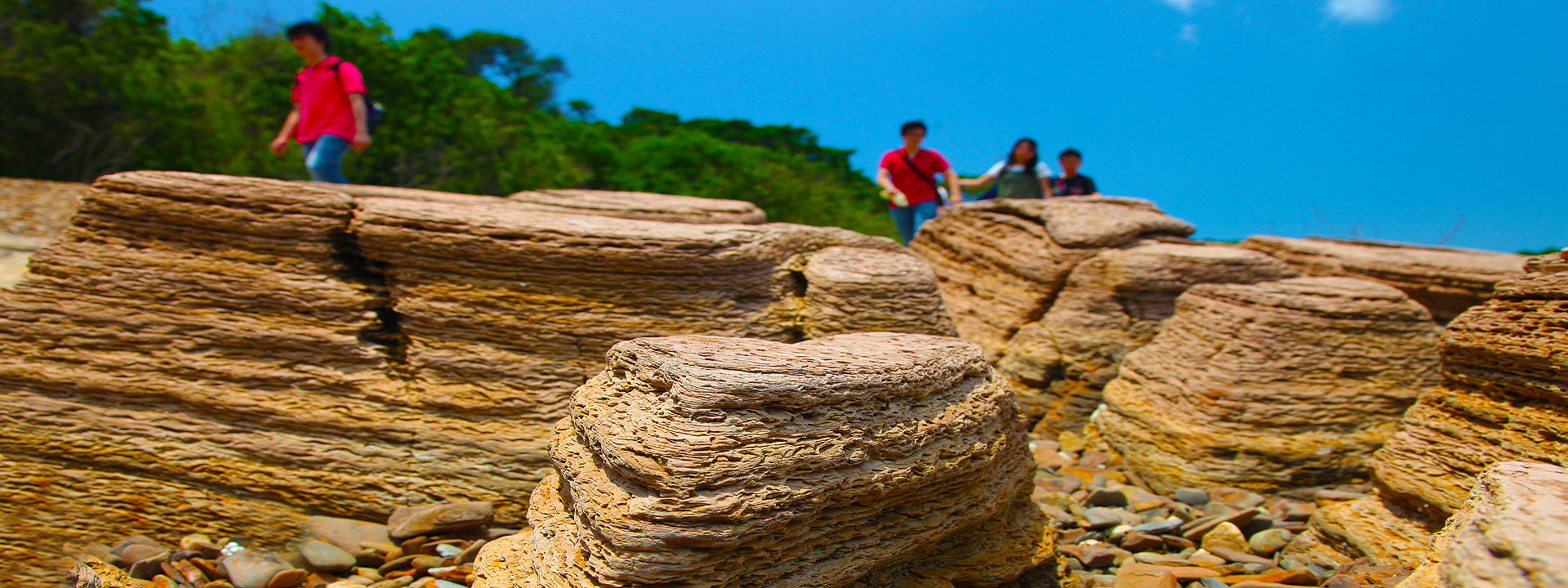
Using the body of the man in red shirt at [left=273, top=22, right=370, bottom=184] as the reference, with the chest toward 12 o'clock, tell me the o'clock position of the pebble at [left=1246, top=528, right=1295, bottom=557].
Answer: The pebble is roughly at 9 o'clock from the man in red shirt.

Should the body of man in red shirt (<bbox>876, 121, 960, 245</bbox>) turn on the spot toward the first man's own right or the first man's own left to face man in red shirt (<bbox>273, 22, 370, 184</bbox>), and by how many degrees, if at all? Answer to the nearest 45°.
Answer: approximately 45° to the first man's own right

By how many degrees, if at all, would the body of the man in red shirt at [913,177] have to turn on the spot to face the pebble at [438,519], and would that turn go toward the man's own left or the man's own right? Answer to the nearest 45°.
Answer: approximately 45° to the man's own right

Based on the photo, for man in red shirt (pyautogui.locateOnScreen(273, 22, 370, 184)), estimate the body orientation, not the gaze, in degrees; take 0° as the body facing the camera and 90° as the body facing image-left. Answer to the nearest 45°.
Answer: approximately 45°

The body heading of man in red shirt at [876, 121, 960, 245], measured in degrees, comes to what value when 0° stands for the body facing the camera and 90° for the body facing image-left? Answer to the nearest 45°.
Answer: approximately 0°

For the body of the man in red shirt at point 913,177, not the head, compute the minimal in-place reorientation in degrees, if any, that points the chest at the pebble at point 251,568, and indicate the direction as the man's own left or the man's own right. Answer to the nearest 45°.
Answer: approximately 45° to the man's own right

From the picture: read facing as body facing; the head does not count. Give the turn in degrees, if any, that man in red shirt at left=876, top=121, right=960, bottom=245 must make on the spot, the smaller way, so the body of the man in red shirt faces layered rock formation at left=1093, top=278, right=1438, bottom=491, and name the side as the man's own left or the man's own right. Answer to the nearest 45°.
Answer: approximately 45° to the man's own left
